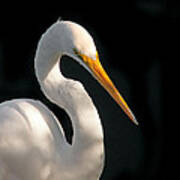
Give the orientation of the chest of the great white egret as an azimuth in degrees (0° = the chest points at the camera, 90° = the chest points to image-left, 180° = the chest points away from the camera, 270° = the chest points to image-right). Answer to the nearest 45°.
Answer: approximately 270°
